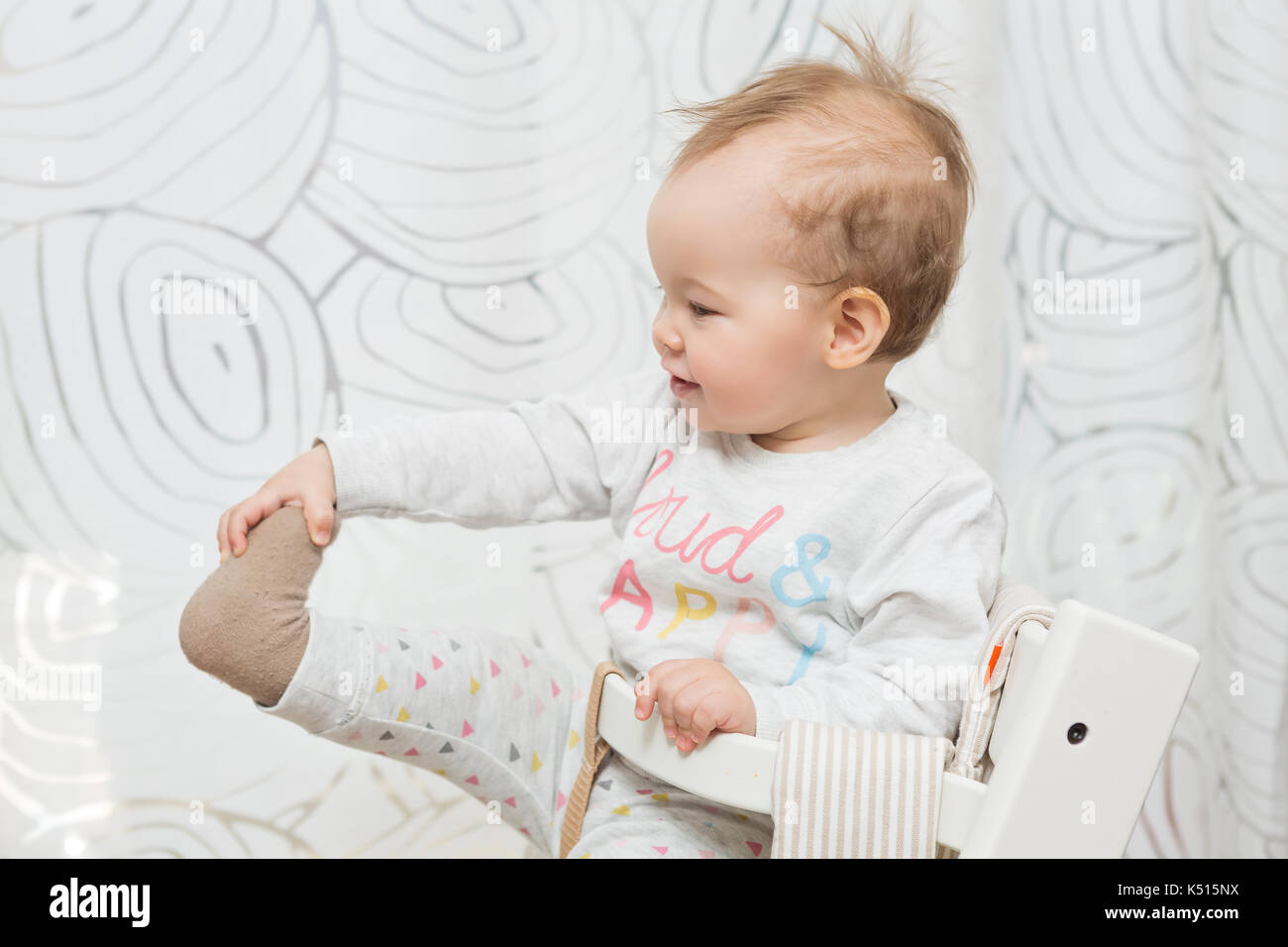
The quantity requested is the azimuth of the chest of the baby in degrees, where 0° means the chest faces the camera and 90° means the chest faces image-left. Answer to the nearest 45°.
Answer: approximately 45°

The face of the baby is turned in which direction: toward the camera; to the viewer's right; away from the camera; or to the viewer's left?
to the viewer's left
